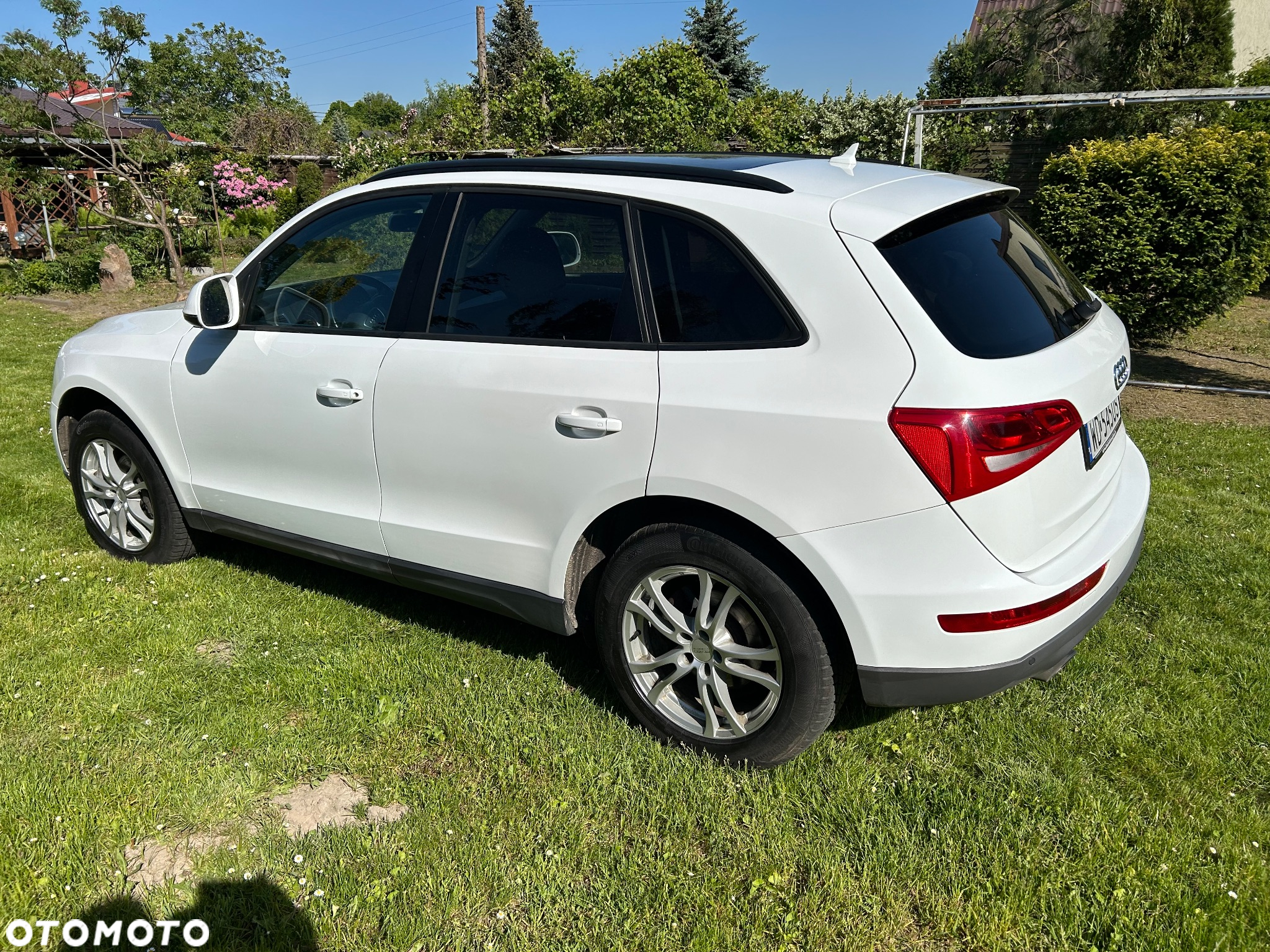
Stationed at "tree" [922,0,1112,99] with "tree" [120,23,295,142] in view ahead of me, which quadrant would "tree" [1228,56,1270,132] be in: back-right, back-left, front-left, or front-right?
back-left

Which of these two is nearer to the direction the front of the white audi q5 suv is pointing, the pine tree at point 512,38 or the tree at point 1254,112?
the pine tree

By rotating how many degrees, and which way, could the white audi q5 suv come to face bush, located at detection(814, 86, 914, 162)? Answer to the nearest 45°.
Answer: approximately 45° to its right

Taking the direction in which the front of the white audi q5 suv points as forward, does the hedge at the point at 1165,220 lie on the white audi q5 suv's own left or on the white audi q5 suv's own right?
on the white audi q5 suv's own right

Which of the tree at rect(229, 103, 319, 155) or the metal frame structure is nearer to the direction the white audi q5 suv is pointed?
the tree

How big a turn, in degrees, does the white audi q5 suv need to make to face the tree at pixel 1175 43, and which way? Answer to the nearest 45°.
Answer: approximately 90° to its right

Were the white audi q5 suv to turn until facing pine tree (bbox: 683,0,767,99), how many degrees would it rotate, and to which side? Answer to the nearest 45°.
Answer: approximately 45° to its right

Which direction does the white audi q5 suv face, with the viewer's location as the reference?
facing away from the viewer and to the left of the viewer

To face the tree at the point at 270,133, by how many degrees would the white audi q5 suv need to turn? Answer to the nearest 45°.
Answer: approximately 45° to its right

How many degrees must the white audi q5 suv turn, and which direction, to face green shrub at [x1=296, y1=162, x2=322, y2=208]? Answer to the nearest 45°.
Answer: approximately 45° to its right

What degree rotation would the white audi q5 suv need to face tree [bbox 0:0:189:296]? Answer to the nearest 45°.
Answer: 0° — it already faces it

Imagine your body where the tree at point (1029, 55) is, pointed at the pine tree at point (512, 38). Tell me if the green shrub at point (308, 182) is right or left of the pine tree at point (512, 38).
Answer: left

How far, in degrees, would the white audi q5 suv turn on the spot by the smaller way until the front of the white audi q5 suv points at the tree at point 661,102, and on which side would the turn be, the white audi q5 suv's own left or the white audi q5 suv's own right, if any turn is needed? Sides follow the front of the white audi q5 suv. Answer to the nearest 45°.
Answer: approximately 45° to the white audi q5 suv's own right

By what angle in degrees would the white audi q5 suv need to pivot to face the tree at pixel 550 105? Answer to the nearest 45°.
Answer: approximately 45° to its right

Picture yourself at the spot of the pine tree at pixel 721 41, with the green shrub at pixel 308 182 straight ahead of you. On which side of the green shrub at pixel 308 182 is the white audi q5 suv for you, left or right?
left
